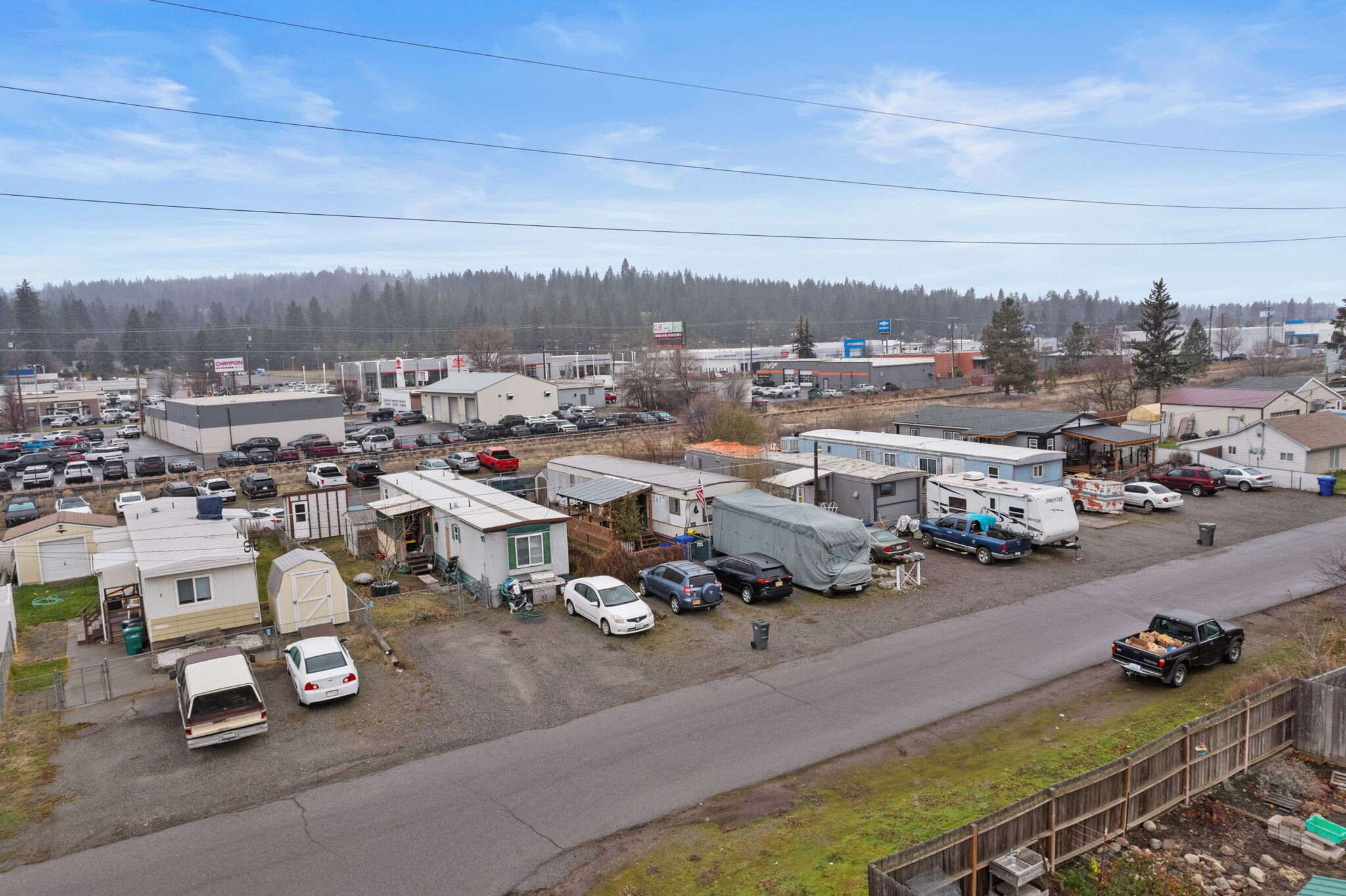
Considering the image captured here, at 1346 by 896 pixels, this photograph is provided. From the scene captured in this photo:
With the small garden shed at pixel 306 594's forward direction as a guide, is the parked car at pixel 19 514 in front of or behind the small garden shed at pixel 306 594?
behind

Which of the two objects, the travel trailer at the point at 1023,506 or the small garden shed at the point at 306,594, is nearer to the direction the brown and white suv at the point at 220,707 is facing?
the small garden shed

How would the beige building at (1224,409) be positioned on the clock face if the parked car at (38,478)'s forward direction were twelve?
The beige building is roughly at 10 o'clock from the parked car.

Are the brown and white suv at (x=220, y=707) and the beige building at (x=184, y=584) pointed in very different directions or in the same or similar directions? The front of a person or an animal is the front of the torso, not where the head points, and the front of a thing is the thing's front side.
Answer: very different directions

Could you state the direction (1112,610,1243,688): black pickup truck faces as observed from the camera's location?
facing away from the viewer and to the right of the viewer

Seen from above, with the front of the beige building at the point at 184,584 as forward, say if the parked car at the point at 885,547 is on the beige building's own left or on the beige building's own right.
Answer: on the beige building's own left

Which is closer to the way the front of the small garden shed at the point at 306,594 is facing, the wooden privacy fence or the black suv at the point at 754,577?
the wooden privacy fence

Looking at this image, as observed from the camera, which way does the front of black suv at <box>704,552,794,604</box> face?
facing away from the viewer and to the left of the viewer

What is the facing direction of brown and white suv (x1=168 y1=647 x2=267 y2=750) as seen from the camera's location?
facing away from the viewer

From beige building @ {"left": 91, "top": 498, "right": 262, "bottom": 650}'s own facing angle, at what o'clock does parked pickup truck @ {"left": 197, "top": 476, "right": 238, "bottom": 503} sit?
The parked pickup truck is roughly at 6 o'clock from the beige building.

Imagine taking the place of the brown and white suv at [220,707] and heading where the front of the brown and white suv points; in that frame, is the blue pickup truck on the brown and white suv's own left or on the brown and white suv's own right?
on the brown and white suv's own right

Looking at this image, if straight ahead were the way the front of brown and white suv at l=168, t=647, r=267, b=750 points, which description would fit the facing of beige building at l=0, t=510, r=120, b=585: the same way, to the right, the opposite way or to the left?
the opposite way

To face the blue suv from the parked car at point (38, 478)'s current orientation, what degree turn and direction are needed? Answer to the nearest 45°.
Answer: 0° — it already faces it

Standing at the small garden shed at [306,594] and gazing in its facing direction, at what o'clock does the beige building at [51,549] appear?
The beige building is roughly at 5 o'clock from the small garden shed.

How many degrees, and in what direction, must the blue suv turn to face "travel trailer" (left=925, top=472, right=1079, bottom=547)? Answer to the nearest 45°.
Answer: approximately 90° to its right

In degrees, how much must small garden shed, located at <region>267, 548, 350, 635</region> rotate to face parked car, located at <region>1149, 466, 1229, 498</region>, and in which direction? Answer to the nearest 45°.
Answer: approximately 90° to its left

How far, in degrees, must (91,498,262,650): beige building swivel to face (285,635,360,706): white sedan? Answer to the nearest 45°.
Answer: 0° — it already faces it

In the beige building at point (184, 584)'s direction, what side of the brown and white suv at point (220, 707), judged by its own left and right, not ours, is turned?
front
